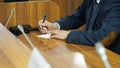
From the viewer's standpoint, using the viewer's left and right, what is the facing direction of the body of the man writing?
facing the viewer and to the left of the viewer

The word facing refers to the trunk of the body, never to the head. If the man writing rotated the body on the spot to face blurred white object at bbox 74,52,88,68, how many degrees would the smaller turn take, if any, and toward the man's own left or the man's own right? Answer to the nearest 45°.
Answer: approximately 45° to the man's own left
